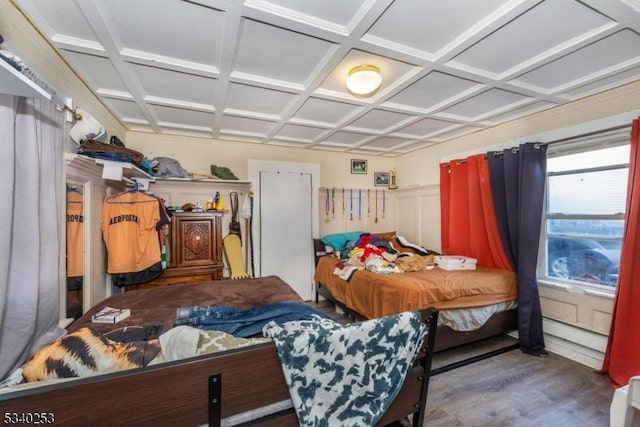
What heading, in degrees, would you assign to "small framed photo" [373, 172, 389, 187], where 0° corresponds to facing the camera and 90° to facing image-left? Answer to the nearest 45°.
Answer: approximately 0°

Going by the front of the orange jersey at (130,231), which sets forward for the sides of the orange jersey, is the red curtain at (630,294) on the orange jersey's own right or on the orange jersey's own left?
on the orange jersey's own left

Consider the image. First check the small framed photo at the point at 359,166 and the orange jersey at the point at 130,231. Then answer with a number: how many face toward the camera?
2

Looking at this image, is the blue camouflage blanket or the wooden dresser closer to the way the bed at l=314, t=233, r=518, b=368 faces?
the blue camouflage blanket

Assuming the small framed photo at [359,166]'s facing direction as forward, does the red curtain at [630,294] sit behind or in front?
in front

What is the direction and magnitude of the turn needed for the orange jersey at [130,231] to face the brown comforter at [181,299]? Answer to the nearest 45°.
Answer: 0° — it already faces it

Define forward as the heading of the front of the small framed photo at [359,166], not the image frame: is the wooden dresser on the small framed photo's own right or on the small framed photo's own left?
on the small framed photo's own right

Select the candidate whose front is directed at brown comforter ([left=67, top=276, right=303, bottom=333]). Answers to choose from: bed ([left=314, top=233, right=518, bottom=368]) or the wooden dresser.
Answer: the wooden dresser

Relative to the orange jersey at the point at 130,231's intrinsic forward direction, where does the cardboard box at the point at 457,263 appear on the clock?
The cardboard box is roughly at 10 o'clock from the orange jersey.

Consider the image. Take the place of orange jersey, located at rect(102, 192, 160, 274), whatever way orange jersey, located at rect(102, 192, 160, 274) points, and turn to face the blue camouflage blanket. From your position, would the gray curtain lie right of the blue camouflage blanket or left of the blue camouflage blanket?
right

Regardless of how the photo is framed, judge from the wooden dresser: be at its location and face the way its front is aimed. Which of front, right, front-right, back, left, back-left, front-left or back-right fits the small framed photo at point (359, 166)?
left
